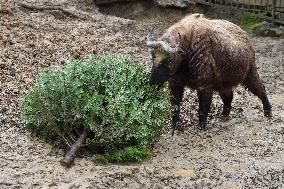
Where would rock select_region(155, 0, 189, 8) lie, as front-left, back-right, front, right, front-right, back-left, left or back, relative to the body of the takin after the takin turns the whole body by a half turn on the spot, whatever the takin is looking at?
front-left

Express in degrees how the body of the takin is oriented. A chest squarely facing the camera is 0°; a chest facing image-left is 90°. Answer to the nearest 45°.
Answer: approximately 45°

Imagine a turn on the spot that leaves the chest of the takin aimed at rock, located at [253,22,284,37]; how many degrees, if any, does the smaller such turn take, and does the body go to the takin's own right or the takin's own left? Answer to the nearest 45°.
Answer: approximately 135° to the takin's own right
